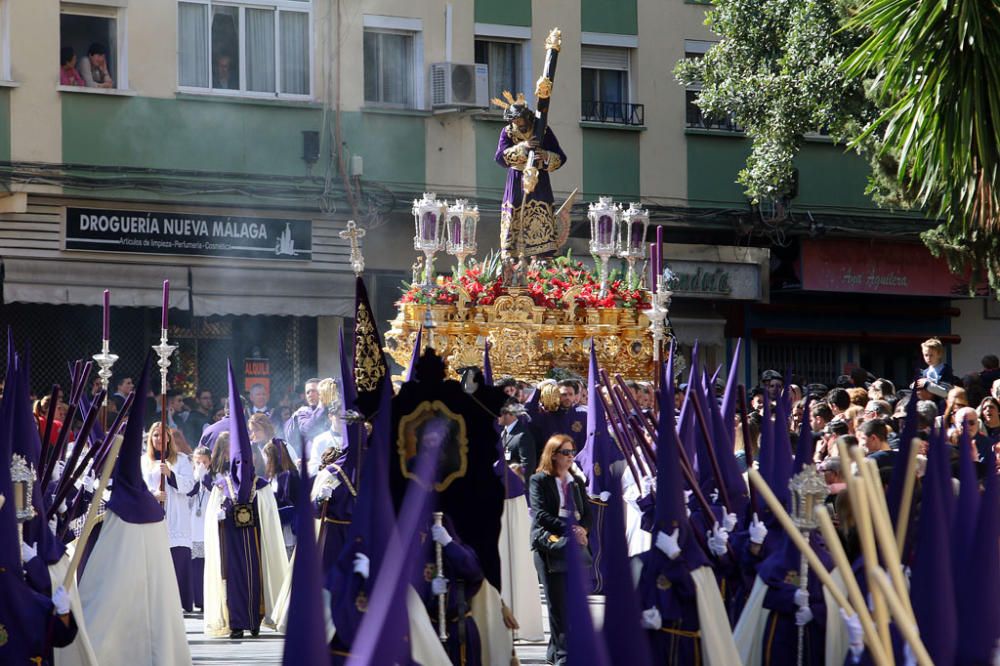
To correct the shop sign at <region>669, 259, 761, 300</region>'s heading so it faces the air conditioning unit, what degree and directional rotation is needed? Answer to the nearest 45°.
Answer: approximately 45° to its right

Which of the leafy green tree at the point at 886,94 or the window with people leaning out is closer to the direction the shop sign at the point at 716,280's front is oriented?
the leafy green tree

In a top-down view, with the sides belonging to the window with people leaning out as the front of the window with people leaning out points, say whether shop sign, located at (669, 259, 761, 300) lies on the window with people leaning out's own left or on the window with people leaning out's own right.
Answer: on the window with people leaning out's own left

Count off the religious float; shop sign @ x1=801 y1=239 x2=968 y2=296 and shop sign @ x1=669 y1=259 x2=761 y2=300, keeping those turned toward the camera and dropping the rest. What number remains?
3

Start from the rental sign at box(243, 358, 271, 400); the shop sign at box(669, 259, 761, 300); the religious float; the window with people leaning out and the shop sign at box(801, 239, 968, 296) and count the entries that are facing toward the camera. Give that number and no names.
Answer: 5

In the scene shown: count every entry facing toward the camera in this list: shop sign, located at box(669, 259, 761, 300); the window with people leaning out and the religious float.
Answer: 3

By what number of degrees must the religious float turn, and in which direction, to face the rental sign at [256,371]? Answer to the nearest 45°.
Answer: approximately 135° to its right

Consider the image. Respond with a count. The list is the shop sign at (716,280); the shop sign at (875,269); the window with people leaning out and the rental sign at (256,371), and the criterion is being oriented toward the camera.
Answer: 4

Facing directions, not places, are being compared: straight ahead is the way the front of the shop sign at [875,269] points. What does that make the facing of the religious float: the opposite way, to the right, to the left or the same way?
the same way

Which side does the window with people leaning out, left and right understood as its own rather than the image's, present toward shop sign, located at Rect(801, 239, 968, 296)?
left

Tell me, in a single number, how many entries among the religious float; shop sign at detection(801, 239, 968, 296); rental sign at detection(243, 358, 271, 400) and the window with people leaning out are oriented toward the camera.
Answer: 4

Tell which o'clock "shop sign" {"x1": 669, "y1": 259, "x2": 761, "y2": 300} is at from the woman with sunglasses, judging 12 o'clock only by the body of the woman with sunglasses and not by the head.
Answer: The shop sign is roughly at 8 o'clock from the woman with sunglasses.

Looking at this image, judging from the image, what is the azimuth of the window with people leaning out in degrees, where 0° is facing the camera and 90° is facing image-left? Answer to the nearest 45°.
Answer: approximately 0°

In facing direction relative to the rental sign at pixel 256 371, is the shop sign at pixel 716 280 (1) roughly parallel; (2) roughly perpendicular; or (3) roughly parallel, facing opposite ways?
roughly parallel

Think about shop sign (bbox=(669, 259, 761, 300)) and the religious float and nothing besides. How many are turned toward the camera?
2

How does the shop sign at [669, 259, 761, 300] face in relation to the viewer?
toward the camera

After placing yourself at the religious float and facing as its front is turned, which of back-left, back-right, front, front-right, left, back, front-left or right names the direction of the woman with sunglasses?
front

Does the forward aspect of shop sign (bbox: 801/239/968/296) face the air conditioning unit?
no

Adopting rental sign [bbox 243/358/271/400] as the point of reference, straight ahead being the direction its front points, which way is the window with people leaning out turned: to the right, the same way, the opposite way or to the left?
the same way
